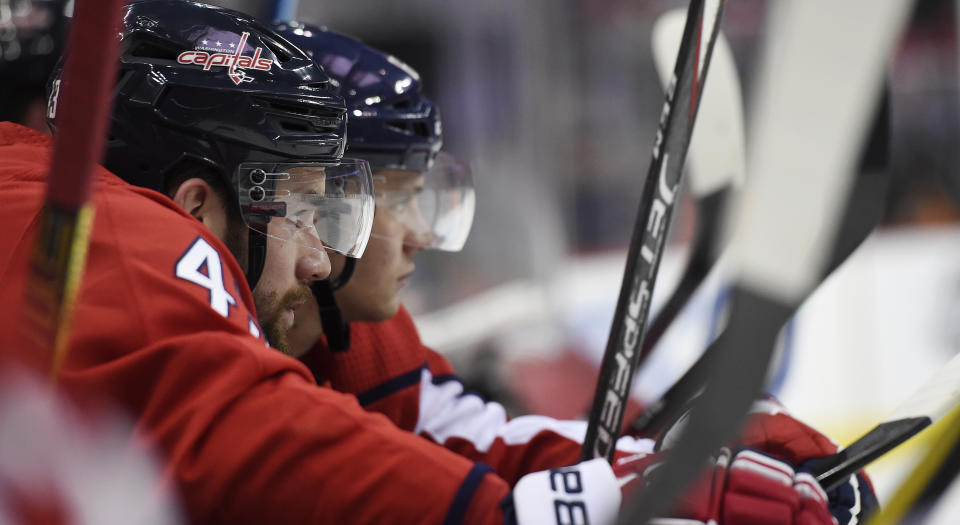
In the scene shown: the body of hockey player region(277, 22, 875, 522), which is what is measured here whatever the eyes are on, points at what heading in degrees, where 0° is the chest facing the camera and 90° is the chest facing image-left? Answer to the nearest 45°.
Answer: approximately 270°

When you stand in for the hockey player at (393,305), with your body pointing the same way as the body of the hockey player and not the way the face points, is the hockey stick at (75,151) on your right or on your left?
on your right

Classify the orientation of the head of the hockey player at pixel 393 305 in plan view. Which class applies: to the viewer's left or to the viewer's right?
to the viewer's right

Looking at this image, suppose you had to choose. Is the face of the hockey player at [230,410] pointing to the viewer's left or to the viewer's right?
to the viewer's right

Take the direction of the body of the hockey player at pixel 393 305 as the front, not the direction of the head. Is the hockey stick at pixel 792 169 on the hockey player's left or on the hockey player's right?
on the hockey player's right

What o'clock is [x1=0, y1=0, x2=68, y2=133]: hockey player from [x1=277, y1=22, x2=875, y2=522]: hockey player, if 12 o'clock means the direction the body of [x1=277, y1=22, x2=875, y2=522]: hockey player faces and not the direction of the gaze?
[x1=0, y1=0, x2=68, y2=133]: hockey player is roughly at 7 o'clock from [x1=277, y1=22, x2=875, y2=522]: hockey player.

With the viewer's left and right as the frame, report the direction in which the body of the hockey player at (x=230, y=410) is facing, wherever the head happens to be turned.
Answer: facing to the right of the viewer

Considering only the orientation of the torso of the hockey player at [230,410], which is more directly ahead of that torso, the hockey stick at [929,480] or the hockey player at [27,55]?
the hockey stick

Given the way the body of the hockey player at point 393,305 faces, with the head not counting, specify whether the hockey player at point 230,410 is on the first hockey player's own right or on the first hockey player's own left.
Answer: on the first hockey player's own right

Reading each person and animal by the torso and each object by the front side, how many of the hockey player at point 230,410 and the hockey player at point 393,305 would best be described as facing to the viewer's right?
2
